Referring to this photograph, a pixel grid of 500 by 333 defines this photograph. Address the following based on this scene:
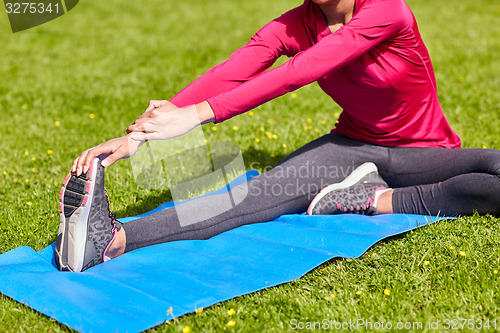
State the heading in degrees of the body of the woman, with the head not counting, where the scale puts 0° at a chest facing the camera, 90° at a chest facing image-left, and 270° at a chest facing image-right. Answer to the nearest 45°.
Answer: approximately 45°
